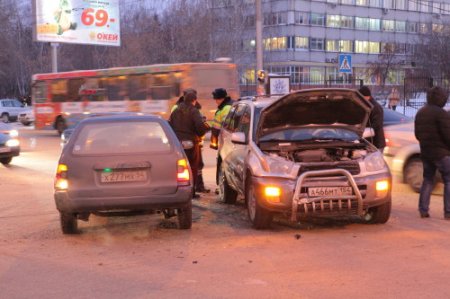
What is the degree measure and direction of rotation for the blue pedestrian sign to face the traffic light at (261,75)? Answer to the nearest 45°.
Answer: approximately 135° to its right

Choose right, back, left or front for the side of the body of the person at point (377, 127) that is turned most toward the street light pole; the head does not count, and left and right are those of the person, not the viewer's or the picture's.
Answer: right

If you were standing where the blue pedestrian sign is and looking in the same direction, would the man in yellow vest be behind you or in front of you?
in front

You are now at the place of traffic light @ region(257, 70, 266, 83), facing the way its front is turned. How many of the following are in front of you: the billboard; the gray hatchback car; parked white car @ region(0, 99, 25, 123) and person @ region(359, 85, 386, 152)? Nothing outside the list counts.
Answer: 2

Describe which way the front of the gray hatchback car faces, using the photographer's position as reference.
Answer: facing away from the viewer

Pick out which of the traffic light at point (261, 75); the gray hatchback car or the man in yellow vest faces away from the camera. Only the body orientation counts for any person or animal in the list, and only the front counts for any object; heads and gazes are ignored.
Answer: the gray hatchback car

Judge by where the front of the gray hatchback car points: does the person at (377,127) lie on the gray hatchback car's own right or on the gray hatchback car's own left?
on the gray hatchback car's own right

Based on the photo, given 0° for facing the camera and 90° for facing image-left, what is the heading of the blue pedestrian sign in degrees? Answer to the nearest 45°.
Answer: approximately 0°

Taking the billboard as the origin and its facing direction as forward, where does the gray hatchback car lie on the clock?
The gray hatchback car is roughly at 12 o'clock from the billboard.

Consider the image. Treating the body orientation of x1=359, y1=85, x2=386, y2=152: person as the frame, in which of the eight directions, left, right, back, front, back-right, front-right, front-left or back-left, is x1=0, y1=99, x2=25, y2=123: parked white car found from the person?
front-right

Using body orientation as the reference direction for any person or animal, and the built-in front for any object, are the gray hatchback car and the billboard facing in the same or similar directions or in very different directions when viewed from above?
very different directions
